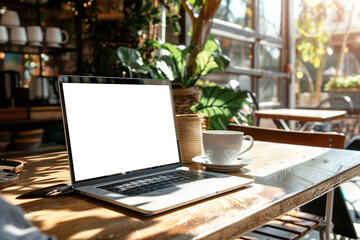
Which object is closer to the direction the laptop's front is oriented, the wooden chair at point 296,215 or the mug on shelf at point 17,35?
the wooden chair

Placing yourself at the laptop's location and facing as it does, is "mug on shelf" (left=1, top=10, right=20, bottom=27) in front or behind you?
behind

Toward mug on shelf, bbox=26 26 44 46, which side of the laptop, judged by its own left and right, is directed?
back

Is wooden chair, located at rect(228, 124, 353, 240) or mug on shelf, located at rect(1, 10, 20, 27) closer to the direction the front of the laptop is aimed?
the wooden chair

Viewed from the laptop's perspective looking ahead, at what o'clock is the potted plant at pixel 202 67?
The potted plant is roughly at 8 o'clock from the laptop.

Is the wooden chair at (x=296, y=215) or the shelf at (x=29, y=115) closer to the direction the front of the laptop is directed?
the wooden chair

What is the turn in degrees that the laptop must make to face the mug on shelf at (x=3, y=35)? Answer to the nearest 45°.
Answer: approximately 180°

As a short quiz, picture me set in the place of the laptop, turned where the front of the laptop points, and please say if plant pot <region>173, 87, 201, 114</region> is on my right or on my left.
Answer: on my left
